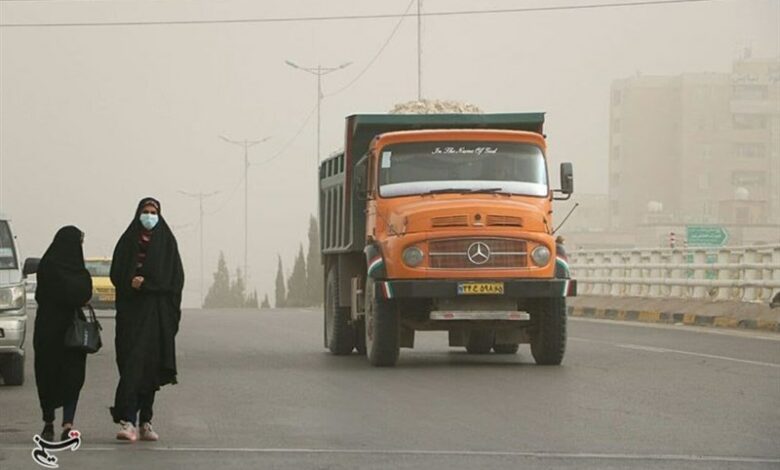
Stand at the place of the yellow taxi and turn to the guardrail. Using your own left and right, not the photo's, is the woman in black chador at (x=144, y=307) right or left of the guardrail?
right

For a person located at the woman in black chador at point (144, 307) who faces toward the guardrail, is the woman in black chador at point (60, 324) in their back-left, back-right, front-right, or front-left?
back-left

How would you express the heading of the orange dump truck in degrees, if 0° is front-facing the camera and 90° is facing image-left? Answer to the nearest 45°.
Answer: approximately 0°

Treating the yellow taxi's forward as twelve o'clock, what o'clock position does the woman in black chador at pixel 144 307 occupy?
The woman in black chador is roughly at 12 o'clock from the yellow taxi.

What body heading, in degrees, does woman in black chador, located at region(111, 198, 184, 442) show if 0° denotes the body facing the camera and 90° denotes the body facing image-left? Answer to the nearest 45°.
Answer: approximately 0°

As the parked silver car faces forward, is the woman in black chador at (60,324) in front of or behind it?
in front

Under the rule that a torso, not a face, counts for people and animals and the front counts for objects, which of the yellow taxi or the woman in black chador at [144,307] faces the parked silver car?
the yellow taxi

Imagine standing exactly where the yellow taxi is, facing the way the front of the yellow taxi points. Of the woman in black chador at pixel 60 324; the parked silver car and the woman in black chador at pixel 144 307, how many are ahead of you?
3
